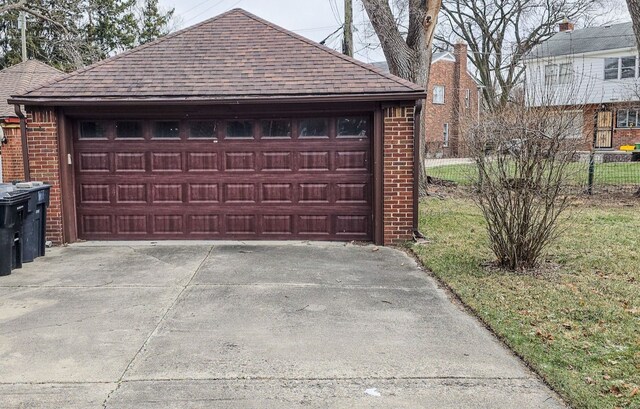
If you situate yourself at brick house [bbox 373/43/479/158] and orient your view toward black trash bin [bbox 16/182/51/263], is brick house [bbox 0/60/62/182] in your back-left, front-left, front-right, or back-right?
front-right

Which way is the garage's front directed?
toward the camera

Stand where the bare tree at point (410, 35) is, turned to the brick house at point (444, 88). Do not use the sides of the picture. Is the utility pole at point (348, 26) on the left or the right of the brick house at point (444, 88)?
left

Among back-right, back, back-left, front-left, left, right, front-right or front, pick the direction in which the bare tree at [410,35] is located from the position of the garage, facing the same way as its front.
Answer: back-left

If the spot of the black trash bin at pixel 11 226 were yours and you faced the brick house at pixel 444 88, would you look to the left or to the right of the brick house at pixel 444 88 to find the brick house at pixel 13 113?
left

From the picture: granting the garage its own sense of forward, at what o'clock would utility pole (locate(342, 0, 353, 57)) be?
The utility pole is roughly at 7 o'clock from the garage.

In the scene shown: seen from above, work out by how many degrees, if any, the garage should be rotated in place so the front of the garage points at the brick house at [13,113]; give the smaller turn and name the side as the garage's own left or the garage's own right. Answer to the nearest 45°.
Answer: approximately 135° to the garage's own right

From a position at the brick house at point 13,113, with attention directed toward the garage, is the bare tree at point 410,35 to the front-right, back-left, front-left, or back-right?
front-left

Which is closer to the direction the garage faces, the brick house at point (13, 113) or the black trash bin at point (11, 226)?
the black trash bin

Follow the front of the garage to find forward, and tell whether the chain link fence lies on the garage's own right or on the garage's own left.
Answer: on the garage's own left

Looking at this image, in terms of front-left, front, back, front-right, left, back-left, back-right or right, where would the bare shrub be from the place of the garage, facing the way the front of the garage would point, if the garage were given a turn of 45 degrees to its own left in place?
front

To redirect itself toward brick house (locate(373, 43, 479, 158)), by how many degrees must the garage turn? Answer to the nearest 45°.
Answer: approximately 135° to its left
